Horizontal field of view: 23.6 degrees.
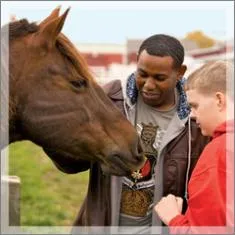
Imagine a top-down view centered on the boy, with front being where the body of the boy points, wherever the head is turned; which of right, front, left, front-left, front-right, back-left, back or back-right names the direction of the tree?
right

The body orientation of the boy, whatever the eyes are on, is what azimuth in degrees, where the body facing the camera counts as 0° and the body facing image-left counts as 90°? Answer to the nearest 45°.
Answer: approximately 90°
